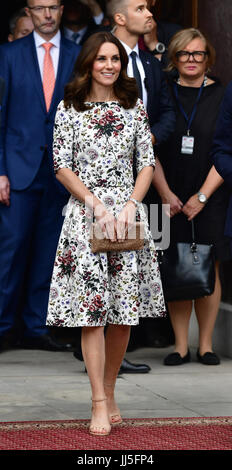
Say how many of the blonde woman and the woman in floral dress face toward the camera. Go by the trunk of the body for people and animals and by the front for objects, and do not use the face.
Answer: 2

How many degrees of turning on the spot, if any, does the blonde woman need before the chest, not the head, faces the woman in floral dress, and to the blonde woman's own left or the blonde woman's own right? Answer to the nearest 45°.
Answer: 0° — they already face them

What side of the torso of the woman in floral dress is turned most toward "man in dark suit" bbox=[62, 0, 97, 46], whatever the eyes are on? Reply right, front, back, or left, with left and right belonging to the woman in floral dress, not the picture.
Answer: back

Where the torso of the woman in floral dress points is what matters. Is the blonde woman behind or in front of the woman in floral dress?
behind

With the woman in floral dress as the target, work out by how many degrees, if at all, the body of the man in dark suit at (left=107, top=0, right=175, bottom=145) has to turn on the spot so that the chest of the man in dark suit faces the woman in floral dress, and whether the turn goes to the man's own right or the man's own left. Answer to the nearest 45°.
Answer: approximately 45° to the man's own right

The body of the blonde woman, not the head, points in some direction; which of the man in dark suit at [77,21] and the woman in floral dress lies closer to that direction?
the woman in floral dress

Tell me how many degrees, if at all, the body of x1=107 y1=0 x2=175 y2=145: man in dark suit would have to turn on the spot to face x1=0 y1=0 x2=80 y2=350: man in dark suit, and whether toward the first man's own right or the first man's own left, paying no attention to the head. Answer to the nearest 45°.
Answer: approximately 135° to the first man's own right
